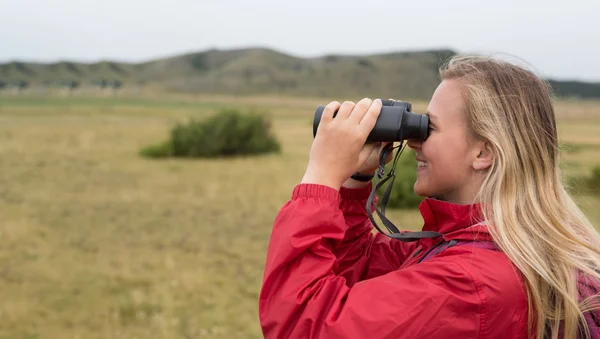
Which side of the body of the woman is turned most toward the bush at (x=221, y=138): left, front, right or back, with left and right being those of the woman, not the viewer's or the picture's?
right

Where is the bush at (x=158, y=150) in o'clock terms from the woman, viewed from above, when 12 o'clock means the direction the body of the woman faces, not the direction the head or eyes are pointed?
The bush is roughly at 2 o'clock from the woman.

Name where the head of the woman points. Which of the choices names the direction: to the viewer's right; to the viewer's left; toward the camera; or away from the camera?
to the viewer's left

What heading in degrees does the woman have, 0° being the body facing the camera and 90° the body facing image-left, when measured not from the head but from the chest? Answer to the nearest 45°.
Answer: approximately 90°
